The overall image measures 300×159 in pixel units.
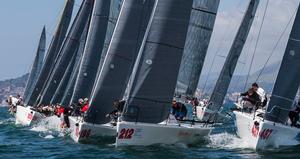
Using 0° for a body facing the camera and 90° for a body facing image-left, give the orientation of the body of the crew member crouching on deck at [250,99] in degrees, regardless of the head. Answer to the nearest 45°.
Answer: approximately 45°

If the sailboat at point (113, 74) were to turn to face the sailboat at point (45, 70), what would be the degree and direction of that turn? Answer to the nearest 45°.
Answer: approximately 135° to its right

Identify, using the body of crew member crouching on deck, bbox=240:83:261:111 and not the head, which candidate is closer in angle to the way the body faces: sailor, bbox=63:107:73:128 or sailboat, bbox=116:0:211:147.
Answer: the sailboat

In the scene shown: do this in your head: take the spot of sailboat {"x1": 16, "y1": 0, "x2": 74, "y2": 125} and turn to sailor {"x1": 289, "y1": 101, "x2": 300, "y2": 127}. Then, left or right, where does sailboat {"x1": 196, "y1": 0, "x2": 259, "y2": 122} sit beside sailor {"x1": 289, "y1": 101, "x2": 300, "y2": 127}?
left

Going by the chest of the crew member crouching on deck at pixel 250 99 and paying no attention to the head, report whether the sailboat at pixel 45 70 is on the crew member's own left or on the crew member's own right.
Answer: on the crew member's own right
